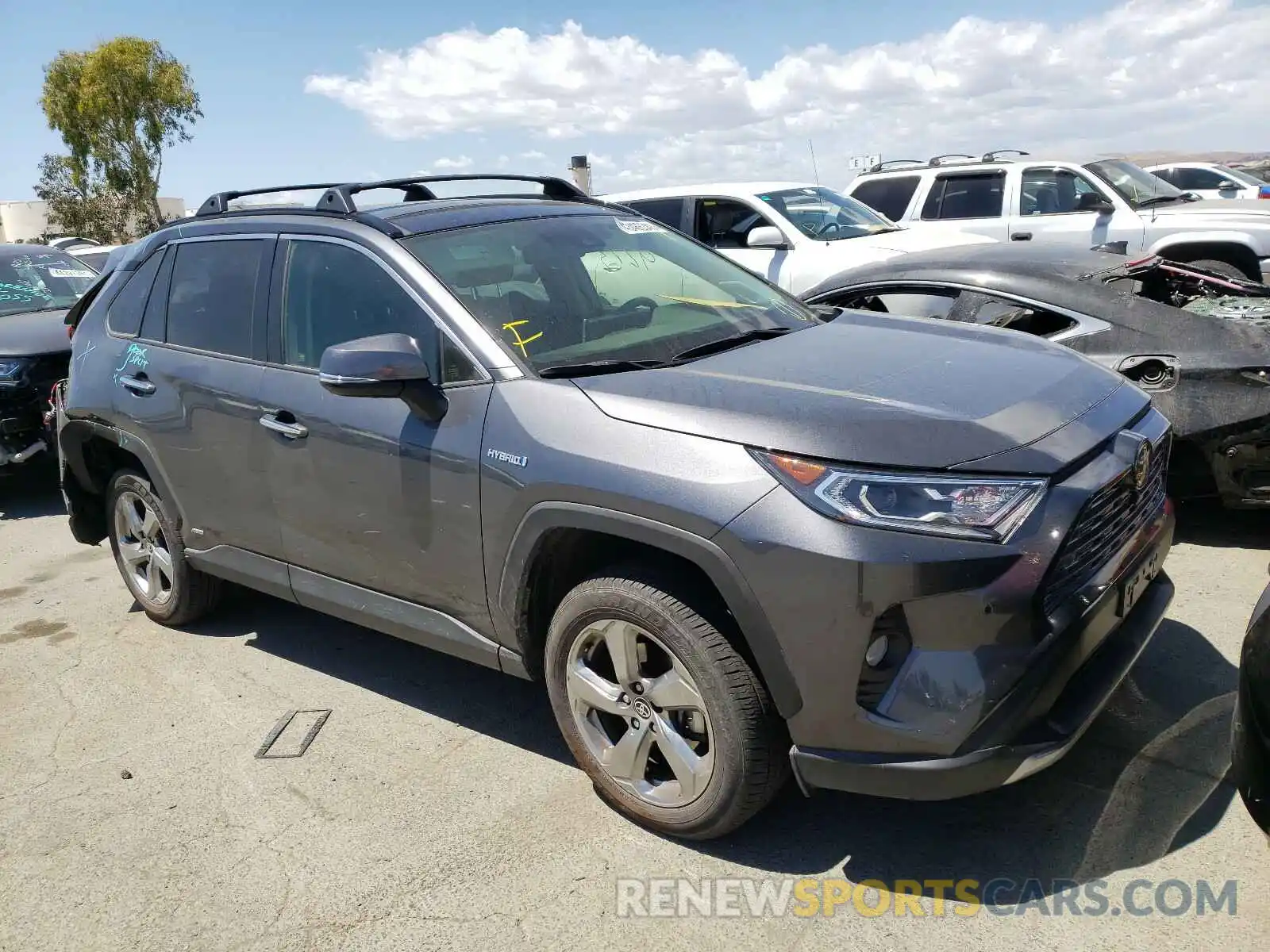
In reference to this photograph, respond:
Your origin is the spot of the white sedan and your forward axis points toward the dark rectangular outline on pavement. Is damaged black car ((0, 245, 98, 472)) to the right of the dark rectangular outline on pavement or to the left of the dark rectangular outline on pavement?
right

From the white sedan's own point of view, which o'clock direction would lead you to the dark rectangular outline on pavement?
The dark rectangular outline on pavement is roughly at 2 o'clock from the white sedan.

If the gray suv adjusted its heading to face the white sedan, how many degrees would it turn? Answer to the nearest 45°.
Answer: approximately 135° to its left

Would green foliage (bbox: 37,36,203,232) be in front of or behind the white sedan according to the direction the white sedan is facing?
behind

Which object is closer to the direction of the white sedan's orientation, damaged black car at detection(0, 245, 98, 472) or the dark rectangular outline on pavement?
the dark rectangular outline on pavement

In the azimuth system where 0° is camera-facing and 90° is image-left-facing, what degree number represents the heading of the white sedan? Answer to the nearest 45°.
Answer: approximately 315°

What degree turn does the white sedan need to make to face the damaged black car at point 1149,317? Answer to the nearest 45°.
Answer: approximately 45° to its right

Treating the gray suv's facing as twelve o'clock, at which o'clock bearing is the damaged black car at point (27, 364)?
The damaged black car is roughly at 6 o'clock from the gray suv.

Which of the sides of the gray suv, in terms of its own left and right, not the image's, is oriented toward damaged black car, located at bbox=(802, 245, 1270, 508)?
left
